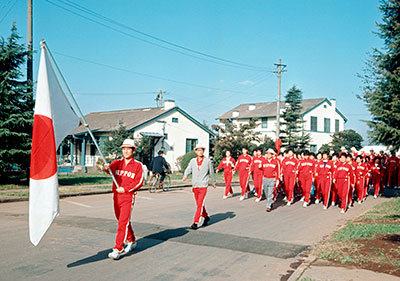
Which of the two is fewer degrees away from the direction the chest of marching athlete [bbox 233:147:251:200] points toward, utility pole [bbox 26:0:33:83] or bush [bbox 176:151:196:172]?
the utility pole

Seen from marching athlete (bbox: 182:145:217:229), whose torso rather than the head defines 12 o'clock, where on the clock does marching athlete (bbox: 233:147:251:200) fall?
marching athlete (bbox: 233:147:251:200) is roughly at 5 o'clock from marching athlete (bbox: 182:145:217:229).

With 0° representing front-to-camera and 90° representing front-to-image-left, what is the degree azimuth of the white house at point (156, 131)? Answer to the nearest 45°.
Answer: approximately 45°

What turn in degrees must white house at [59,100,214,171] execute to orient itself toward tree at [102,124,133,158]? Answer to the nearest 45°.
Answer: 0° — it already faces it

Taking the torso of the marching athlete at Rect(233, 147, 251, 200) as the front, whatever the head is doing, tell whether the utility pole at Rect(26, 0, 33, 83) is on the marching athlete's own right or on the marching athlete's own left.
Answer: on the marching athlete's own right

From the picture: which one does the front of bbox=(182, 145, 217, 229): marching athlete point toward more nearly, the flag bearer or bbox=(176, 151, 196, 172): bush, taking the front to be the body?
the flag bearer

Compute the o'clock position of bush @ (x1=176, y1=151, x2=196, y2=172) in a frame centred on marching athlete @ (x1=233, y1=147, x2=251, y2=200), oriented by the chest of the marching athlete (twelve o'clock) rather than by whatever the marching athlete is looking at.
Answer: The bush is roughly at 4 o'clock from the marching athlete.
